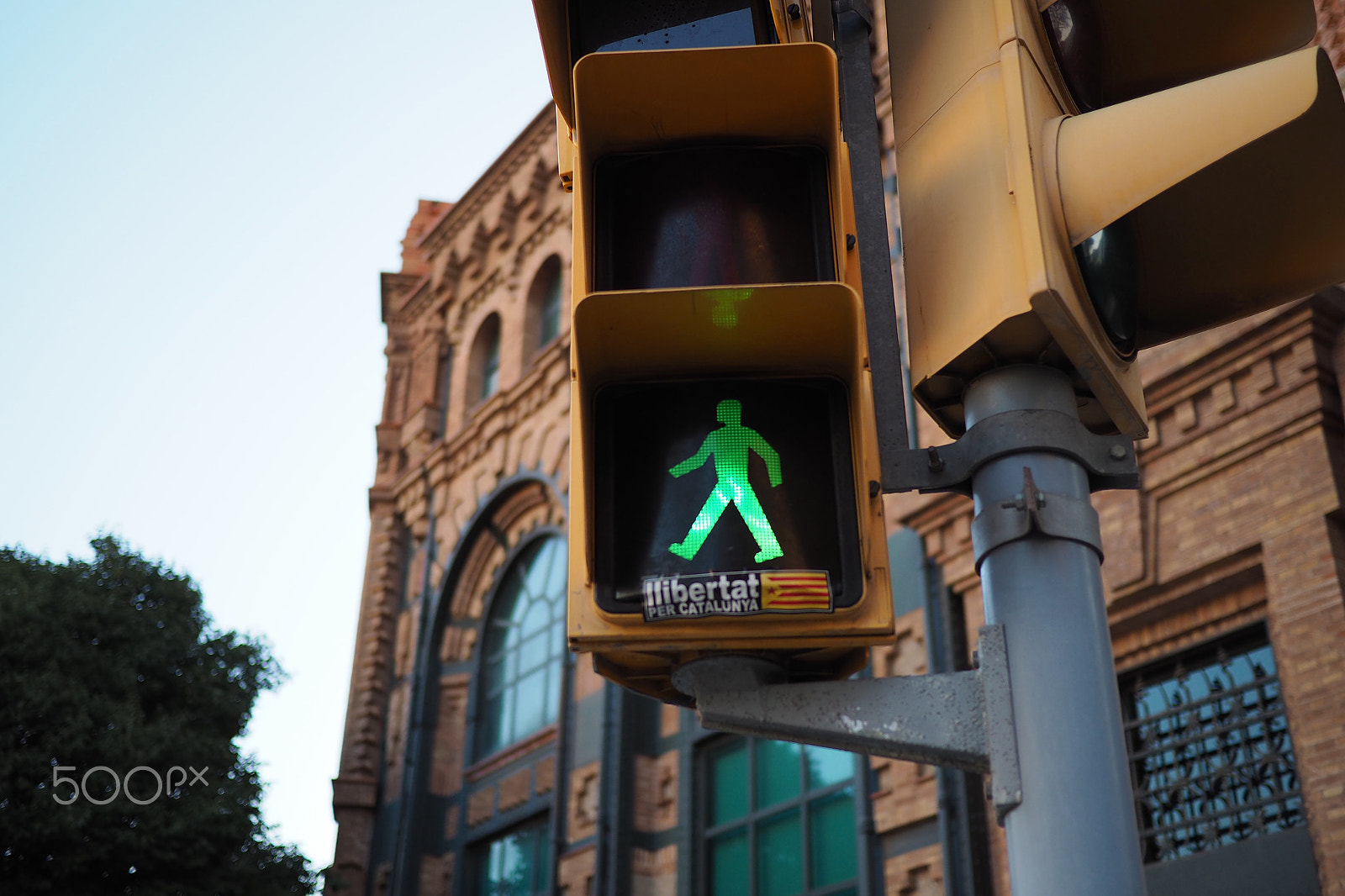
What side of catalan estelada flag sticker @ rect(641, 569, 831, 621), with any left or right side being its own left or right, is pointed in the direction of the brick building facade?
back

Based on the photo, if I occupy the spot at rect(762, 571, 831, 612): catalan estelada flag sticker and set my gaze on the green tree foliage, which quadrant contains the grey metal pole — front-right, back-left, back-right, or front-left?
front-right

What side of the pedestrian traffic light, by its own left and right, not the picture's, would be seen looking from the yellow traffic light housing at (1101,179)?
left

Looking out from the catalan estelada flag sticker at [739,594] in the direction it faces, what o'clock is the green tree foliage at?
The green tree foliage is roughly at 5 o'clock from the catalan estelada flag sticker.

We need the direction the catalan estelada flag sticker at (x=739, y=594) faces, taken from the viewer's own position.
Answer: facing the viewer

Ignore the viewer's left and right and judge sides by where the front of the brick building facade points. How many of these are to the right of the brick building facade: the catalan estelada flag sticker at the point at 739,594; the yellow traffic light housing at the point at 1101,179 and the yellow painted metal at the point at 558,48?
0

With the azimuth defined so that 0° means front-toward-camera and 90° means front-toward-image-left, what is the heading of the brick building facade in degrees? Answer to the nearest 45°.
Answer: approximately 45°

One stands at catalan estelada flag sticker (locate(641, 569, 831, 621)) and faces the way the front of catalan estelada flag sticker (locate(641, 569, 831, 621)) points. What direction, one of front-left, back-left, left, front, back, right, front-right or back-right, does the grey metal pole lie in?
left
